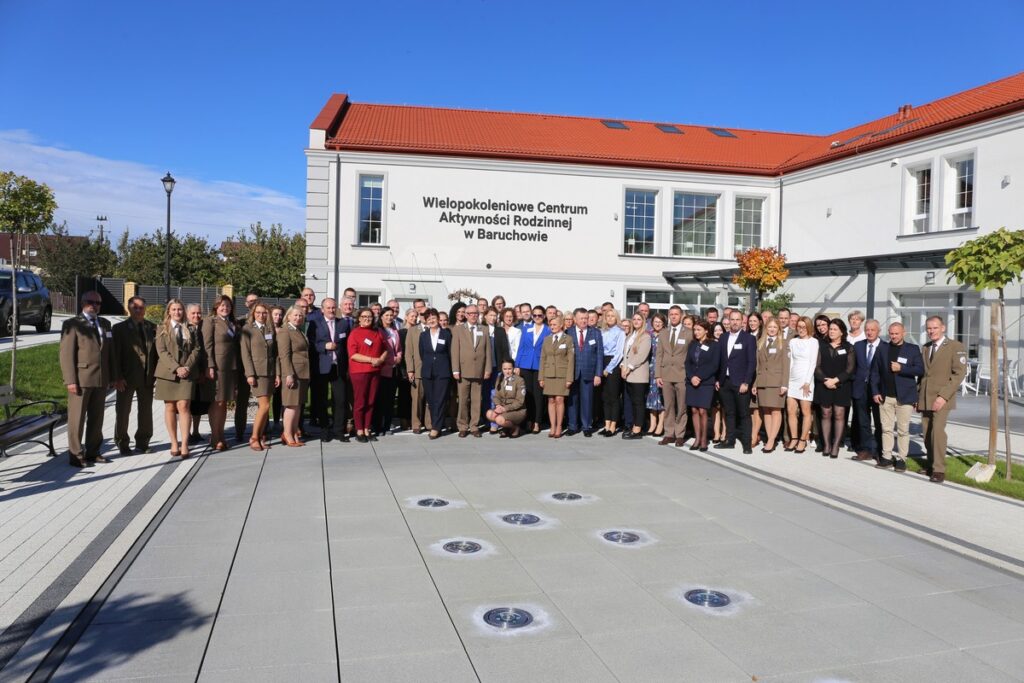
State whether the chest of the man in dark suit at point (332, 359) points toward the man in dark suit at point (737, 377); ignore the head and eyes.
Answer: no

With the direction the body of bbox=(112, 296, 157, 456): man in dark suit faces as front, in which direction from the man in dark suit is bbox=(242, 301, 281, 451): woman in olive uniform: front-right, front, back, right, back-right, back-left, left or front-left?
front-left

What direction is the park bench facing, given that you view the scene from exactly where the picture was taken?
facing the viewer and to the right of the viewer

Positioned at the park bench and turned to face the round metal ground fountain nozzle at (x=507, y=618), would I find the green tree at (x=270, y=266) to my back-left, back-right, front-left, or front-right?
back-left

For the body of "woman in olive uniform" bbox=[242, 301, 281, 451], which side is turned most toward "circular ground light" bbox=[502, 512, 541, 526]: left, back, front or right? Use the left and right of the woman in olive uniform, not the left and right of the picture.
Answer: front

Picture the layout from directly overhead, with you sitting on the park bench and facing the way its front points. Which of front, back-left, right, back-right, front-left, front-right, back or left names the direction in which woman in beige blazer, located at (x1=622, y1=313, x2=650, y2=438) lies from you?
front-left

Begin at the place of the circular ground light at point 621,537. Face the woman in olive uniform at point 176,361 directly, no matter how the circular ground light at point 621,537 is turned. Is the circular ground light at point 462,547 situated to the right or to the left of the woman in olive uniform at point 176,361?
left

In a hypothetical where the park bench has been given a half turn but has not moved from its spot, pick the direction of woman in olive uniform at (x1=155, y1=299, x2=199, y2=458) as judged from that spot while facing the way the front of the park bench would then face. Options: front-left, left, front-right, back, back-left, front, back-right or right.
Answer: back-right

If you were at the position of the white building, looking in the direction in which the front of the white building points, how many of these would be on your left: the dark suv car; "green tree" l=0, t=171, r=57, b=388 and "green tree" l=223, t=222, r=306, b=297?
0

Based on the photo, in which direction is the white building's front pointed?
toward the camera

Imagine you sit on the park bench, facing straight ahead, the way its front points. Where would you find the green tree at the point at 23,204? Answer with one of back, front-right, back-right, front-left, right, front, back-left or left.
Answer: back-left

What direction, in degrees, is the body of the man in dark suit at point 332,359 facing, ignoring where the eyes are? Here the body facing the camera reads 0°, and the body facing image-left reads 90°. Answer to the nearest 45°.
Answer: approximately 0°

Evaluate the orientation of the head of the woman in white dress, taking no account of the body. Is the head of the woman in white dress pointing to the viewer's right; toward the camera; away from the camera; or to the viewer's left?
toward the camera

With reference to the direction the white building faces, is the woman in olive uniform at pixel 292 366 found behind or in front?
in front

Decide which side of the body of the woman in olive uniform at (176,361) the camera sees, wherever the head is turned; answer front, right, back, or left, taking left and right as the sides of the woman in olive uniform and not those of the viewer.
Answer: front

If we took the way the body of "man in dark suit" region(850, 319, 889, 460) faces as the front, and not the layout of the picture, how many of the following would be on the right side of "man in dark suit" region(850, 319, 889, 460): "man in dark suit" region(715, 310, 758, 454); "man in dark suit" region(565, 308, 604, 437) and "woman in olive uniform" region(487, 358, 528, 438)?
3

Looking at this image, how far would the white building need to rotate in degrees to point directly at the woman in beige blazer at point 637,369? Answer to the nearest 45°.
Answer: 0° — it already faces them

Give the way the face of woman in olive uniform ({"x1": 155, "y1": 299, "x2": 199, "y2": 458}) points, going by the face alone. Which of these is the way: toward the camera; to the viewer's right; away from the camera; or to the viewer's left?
toward the camera

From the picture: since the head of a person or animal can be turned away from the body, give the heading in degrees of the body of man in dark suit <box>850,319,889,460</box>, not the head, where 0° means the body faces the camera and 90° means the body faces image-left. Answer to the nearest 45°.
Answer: approximately 0°

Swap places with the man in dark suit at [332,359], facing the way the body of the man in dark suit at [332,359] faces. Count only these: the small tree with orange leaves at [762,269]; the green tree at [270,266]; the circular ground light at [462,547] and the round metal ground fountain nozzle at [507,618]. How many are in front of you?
2
